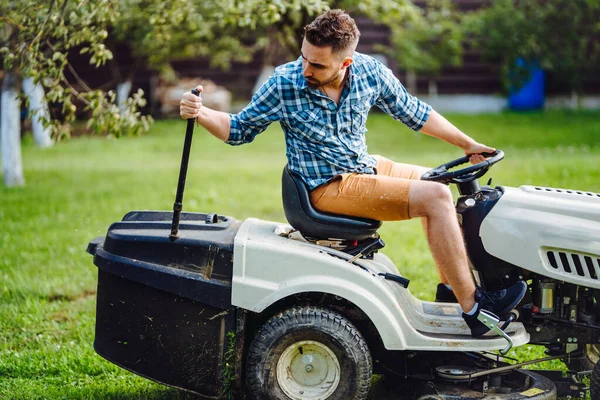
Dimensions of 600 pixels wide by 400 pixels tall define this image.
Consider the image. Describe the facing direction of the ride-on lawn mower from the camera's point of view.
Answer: facing to the right of the viewer

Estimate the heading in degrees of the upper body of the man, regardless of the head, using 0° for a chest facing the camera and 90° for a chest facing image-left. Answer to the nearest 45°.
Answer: approximately 315°

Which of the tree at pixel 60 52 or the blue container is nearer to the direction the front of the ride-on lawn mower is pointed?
the blue container

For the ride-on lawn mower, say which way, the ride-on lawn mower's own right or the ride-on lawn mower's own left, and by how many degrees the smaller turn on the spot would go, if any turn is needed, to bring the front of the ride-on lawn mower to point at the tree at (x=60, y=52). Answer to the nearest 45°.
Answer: approximately 135° to the ride-on lawn mower's own left

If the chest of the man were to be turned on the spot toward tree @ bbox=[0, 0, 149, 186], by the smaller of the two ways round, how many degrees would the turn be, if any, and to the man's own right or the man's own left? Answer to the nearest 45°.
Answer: approximately 180°
